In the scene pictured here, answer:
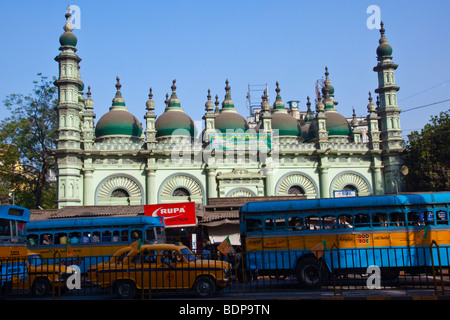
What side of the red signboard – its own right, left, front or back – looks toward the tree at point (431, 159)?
left

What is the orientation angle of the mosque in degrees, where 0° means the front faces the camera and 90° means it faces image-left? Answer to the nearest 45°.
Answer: approximately 0°

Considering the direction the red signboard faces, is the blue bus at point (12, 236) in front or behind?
in front

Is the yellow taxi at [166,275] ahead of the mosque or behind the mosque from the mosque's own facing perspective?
ahead

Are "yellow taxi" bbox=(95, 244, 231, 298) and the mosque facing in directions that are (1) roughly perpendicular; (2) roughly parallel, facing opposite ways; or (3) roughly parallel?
roughly perpendicular
